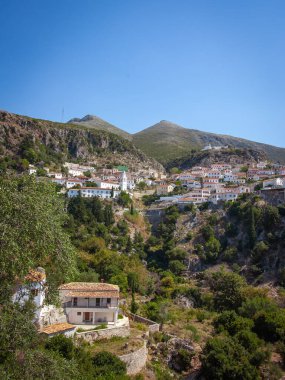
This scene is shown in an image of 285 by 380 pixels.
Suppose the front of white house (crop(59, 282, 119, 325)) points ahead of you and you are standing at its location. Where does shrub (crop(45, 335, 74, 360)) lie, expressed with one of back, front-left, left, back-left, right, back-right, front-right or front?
front

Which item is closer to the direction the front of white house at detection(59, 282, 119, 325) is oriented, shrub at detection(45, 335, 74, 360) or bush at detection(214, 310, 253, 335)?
the shrub

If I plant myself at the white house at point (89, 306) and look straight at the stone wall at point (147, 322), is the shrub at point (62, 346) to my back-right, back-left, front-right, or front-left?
back-right

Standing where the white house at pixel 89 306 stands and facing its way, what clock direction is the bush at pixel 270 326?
The bush is roughly at 9 o'clock from the white house.

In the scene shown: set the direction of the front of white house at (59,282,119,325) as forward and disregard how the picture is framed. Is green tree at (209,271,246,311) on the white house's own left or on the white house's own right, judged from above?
on the white house's own left

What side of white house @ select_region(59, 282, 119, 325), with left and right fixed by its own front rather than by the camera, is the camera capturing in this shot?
front

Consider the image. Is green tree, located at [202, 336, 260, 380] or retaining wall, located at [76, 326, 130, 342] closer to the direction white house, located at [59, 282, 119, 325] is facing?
the retaining wall

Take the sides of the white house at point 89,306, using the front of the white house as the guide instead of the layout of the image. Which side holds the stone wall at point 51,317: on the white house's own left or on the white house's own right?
on the white house's own right

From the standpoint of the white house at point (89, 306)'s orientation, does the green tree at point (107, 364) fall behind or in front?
in front
